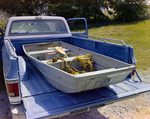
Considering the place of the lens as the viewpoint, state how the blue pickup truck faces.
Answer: facing away from the viewer and to the left of the viewer

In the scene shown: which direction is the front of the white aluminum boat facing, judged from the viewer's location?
facing away from the viewer and to the left of the viewer
